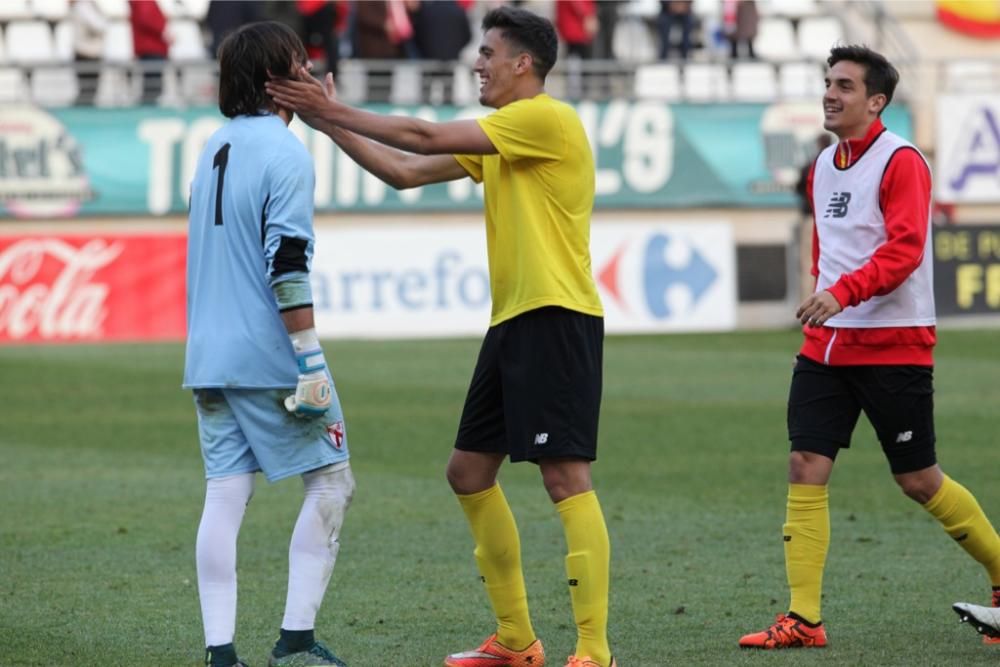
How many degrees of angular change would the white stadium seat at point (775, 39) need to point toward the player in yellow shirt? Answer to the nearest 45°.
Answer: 0° — it already faces them

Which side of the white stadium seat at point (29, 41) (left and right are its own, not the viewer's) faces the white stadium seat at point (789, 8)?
left

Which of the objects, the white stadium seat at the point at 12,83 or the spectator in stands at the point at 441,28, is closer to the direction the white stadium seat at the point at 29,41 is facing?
the white stadium seat

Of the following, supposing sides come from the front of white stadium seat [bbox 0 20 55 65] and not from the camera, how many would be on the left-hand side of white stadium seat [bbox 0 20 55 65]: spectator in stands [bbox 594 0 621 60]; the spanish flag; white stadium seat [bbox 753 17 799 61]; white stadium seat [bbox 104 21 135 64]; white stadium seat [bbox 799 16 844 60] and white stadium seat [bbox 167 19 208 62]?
6

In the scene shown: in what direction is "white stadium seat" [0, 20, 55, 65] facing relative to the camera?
toward the camera

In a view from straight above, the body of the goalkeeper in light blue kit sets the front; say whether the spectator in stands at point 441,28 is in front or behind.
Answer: in front

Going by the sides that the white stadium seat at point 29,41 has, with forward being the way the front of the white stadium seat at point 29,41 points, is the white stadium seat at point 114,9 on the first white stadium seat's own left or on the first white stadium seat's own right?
on the first white stadium seat's own left

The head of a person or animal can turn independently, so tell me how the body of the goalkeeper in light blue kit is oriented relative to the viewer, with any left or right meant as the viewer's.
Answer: facing away from the viewer and to the right of the viewer

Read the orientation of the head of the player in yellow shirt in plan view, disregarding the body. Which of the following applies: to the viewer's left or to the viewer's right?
to the viewer's left

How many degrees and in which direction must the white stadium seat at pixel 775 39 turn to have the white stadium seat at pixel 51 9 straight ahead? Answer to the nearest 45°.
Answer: approximately 90° to its right

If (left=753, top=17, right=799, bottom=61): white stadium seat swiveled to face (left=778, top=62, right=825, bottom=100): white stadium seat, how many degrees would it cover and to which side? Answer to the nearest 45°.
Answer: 0° — it already faces it

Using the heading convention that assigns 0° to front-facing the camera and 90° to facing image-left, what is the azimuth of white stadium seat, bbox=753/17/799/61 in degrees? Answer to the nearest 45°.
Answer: approximately 0°

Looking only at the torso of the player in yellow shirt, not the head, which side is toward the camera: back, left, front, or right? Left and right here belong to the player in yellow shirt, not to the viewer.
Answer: left

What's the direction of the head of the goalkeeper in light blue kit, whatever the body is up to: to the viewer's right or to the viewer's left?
to the viewer's right

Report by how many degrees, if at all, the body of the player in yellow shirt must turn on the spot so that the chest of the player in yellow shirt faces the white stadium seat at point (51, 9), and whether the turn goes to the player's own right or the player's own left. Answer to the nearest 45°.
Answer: approximately 90° to the player's own right
